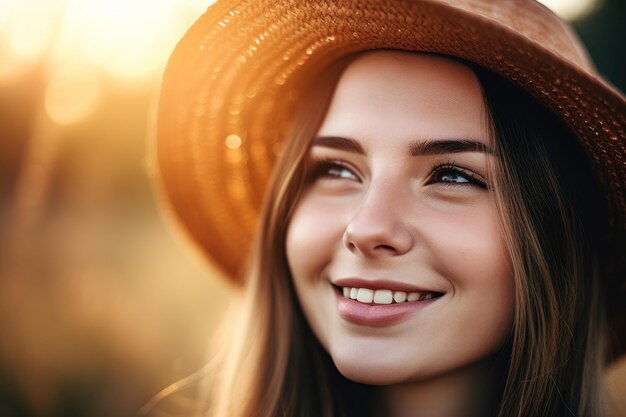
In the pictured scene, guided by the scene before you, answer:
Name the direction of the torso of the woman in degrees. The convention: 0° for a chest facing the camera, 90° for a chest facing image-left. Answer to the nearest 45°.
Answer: approximately 45°
